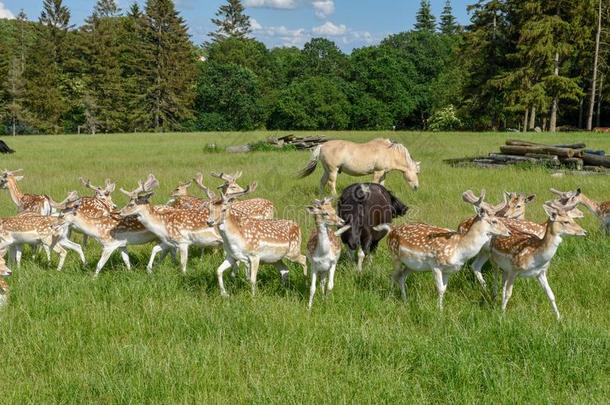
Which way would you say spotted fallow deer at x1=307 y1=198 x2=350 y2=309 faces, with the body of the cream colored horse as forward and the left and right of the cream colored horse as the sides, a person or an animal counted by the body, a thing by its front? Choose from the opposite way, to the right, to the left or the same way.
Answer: to the right

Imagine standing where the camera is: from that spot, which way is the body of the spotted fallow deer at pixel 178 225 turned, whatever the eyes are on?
to the viewer's left

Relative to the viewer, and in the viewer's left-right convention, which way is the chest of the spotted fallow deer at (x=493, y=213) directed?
facing to the right of the viewer

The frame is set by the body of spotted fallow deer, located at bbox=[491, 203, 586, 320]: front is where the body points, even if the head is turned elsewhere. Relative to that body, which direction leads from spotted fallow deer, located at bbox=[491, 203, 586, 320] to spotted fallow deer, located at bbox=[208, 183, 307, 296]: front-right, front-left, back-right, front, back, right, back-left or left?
back-right

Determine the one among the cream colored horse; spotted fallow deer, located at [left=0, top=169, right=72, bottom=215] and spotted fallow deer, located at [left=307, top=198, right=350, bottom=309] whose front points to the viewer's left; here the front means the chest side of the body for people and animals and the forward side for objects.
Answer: spotted fallow deer, located at [left=0, top=169, right=72, bottom=215]

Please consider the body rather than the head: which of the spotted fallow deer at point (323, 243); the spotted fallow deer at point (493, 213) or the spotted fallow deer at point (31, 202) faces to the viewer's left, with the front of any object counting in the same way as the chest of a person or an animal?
the spotted fallow deer at point (31, 202)

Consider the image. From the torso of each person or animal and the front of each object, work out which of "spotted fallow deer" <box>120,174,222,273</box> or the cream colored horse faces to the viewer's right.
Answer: the cream colored horse

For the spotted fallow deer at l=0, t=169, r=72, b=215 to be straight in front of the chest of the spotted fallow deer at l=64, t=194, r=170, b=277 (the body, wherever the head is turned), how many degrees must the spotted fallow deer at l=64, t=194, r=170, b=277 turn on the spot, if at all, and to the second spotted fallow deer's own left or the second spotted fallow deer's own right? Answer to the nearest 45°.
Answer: approximately 45° to the second spotted fallow deer's own right

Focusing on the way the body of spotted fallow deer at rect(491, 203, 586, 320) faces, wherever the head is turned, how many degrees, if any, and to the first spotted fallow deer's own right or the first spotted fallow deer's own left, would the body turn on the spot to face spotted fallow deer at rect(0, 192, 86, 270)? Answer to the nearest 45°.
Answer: approximately 135° to the first spotted fallow deer's own right

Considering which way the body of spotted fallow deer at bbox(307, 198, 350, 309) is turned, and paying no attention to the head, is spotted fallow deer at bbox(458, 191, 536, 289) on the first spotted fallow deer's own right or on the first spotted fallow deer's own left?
on the first spotted fallow deer's own left

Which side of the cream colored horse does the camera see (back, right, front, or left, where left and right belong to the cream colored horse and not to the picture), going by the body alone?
right
